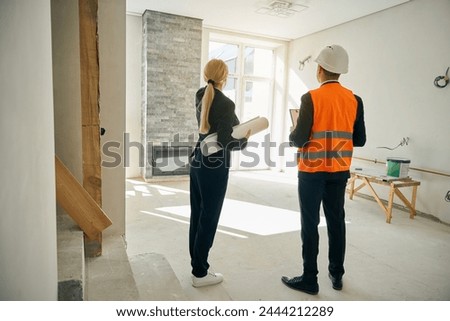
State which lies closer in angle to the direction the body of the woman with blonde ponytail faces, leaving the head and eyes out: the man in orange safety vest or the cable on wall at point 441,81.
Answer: the cable on wall

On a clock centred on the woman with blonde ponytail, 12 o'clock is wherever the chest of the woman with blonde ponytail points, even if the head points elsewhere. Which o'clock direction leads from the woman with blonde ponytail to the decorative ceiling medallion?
The decorative ceiling medallion is roughly at 11 o'clock from the woman with blonde ponytail.

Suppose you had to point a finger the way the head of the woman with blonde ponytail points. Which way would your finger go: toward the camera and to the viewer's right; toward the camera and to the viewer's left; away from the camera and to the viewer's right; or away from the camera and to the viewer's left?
away from the camera and to the viewer's right

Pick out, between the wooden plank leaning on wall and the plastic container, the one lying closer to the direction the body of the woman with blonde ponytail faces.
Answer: the plastic container

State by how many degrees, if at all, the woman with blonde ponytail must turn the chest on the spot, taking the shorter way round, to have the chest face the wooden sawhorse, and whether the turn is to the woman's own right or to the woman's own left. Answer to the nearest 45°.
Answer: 0° — they already face it

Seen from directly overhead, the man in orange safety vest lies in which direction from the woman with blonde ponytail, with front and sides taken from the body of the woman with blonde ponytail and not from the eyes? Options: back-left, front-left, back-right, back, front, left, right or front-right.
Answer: front-right

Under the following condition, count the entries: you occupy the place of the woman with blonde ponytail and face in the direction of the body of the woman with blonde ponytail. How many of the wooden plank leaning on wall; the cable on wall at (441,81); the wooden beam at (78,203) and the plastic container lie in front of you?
2

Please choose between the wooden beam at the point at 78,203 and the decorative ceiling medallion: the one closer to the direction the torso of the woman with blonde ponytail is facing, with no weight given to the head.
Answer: the decorative ceiling medallion

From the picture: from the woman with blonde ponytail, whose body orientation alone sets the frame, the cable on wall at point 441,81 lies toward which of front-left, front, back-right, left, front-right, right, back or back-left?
front

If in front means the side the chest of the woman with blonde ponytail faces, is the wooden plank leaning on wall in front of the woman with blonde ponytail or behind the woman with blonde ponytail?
behind

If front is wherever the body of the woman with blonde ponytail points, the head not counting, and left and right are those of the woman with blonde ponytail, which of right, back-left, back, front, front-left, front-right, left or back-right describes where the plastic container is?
front

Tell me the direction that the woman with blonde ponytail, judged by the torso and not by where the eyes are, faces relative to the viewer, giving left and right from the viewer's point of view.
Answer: facing away from the viewer and to the right of the viewer
